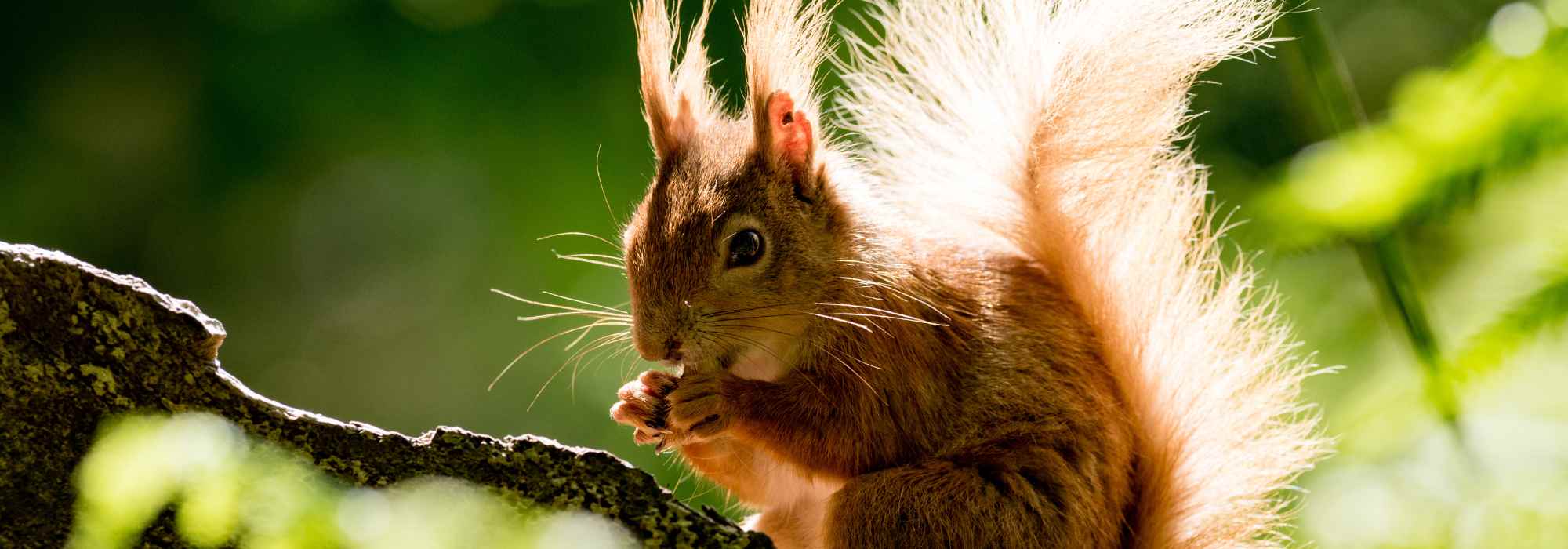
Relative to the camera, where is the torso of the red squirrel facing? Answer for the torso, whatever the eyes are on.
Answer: to the viewer's left
